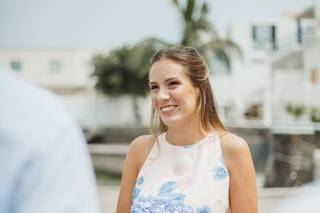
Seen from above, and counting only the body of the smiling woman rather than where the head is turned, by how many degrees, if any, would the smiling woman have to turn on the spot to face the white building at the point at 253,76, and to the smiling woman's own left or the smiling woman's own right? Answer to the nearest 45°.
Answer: approximately 135° to the smiling woman's own right

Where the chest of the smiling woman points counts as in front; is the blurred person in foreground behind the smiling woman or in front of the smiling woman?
in front

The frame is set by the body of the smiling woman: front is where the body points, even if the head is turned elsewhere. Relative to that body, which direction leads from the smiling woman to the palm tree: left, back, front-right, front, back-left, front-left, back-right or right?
back-right

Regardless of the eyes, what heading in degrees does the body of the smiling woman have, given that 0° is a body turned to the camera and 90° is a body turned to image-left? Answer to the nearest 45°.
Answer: approximately 45°

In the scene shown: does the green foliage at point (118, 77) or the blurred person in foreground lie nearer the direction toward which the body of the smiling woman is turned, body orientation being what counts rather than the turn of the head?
the blurred person in foreground

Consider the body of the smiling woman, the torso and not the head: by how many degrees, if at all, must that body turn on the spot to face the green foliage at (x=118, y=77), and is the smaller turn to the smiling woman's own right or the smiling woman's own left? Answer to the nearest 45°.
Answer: approximately 135° to the smiling woman's own right

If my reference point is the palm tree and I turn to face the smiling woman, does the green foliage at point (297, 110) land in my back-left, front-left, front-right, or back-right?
back-left
